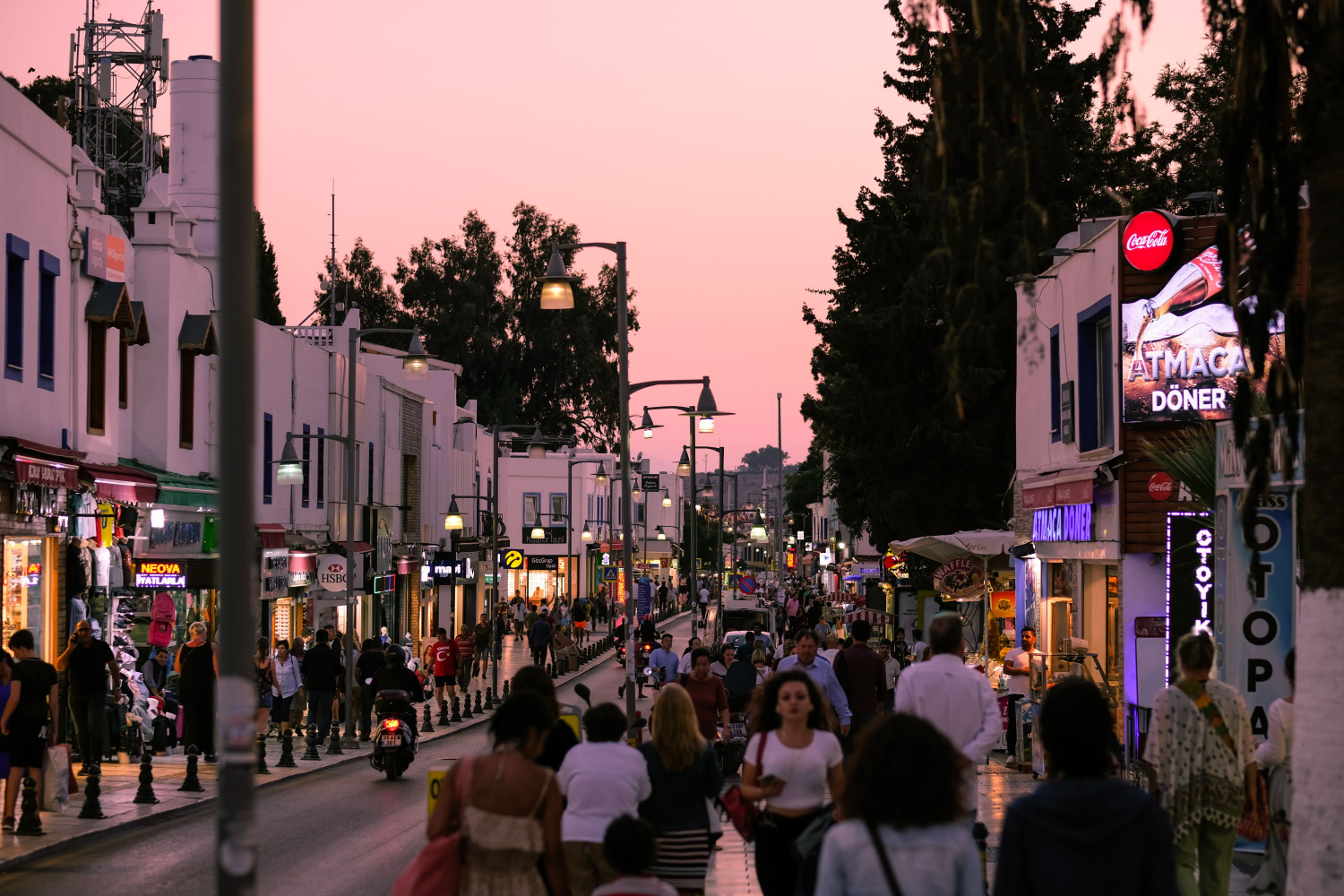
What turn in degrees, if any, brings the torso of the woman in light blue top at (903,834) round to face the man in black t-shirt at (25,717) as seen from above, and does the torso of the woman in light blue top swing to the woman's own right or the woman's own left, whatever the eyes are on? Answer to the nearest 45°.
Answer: approximately 45° to the woman's own left

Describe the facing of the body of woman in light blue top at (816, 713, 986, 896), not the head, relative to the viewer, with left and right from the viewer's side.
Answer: facing away from the viewer

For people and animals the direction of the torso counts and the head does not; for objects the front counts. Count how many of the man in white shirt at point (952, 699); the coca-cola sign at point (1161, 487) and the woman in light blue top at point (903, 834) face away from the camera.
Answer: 2

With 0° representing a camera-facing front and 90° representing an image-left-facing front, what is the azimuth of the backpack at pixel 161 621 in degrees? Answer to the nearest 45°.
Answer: approximately 0°

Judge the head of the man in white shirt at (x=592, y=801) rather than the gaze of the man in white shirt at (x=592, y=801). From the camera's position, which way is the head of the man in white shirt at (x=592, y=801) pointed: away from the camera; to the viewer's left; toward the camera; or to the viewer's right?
away from the camera
